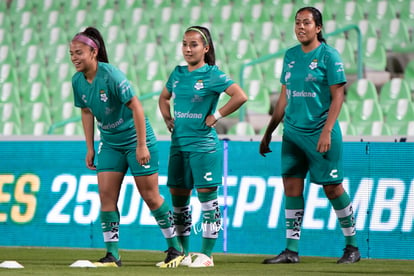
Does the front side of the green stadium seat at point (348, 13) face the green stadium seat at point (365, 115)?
yes

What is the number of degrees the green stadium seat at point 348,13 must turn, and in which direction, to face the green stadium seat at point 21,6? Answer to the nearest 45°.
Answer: approximately 90° to its right

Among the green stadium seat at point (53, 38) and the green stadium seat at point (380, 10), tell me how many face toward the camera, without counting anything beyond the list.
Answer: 2

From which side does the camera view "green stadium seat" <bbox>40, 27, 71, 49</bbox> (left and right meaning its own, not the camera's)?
front

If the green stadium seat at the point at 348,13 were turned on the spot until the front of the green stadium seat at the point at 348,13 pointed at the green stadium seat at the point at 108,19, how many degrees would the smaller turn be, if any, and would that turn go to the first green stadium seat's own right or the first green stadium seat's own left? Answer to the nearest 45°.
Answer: approximately 90° to the first green stadium seat's own right

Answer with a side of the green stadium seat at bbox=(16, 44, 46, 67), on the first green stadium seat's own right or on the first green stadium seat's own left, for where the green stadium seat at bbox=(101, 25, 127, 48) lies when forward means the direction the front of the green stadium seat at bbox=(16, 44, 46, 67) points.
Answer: on the first green stadium seat's own left

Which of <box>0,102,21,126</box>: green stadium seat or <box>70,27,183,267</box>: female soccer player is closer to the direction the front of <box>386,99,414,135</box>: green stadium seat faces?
the female soccer player

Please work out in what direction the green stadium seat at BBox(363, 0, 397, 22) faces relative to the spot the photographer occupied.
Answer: facing the viewer

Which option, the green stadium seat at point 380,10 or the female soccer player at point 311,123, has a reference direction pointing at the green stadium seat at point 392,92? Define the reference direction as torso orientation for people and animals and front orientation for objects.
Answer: the green stadium seat at point 380,10

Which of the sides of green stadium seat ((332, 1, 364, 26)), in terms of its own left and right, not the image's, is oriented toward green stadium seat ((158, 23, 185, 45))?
right
